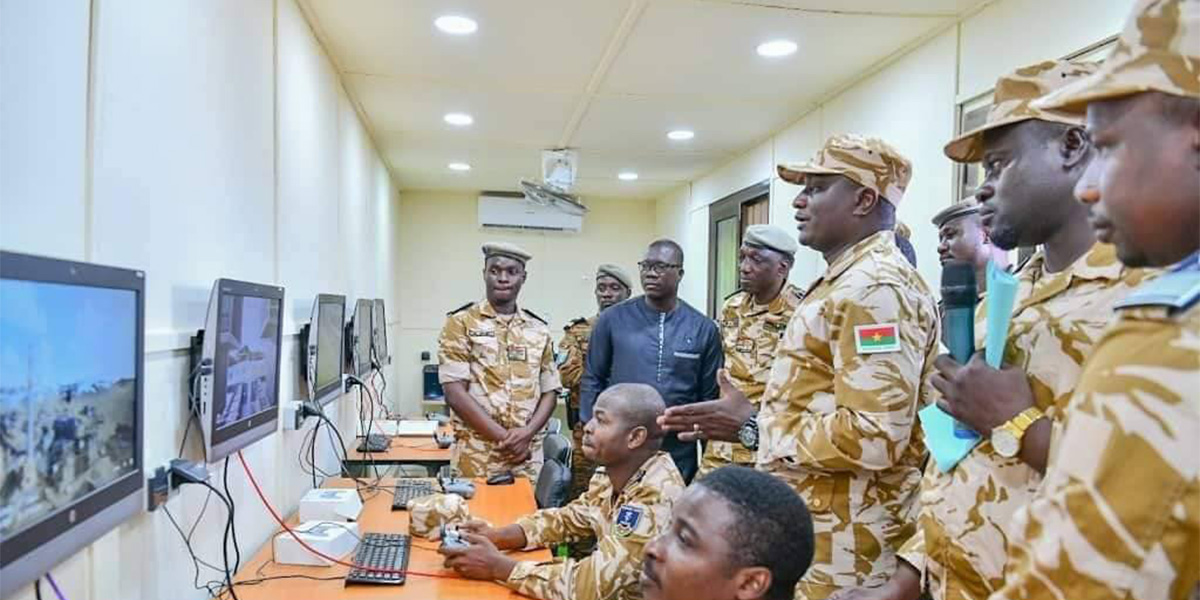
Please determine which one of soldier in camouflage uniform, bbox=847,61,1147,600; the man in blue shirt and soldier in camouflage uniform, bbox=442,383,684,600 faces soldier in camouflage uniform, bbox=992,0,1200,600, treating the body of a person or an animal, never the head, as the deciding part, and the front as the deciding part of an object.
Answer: the man in blue shirt

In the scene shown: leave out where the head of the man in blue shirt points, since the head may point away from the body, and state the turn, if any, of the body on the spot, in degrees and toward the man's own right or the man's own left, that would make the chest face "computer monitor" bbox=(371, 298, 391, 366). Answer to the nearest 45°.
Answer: approximately 135° to the man's own right

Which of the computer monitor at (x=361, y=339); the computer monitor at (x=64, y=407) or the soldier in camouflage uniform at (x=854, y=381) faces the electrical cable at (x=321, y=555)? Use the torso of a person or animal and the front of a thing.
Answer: the soldier in camouflage uniform

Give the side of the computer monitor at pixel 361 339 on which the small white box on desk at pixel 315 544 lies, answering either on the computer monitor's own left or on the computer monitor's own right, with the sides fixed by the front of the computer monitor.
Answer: on the computer monitor's own right

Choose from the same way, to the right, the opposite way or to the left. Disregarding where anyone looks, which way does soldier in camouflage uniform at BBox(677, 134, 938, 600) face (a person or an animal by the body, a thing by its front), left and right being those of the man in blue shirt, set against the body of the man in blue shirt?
to the right

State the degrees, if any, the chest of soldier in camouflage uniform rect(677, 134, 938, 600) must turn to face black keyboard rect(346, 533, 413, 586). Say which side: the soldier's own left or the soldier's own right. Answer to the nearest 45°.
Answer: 0° — they already face it

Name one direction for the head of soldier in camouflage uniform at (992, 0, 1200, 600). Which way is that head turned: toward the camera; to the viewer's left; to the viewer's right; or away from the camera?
to the viewer's left

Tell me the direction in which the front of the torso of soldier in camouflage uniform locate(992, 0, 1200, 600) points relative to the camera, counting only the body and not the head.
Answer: to the viewer's left

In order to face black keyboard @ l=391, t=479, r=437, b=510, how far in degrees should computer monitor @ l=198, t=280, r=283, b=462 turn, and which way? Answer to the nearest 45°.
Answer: approximately 90° to its left

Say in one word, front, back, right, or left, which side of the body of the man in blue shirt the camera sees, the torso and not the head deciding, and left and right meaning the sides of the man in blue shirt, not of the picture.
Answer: front

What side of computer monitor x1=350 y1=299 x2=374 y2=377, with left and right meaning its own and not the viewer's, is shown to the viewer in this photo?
right

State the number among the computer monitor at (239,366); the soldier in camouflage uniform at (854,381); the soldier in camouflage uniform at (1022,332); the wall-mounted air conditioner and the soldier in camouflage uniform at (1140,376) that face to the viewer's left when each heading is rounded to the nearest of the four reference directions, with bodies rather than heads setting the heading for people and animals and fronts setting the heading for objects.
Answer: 3

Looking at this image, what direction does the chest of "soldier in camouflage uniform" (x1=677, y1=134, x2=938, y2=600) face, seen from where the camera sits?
to the viewer's left

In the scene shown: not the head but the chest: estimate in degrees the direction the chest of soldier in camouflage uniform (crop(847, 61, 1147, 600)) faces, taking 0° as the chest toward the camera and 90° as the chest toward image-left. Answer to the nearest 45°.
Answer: approximately 90°

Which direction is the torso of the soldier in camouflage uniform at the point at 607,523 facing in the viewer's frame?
to the viewer's left

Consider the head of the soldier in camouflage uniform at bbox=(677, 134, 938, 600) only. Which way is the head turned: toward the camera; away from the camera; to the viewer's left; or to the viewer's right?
to the viewer's left
